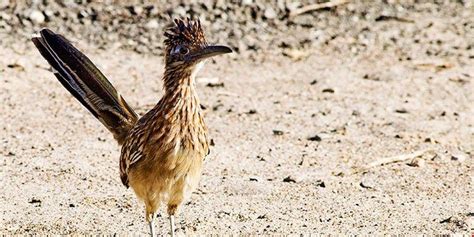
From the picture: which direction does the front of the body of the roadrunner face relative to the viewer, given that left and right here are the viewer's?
facing the viewer and to the right of the viewer

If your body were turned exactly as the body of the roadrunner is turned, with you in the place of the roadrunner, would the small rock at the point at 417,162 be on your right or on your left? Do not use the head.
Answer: on your left

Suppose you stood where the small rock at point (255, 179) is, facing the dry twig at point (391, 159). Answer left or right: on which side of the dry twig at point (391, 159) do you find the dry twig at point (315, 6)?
left

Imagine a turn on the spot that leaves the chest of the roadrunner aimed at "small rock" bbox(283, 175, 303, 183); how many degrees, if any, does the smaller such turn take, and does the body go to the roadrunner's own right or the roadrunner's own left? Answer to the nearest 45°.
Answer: approximately 90° to the roadrunner's own left

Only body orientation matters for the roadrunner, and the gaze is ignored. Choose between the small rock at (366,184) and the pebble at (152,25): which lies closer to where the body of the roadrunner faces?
the small rock

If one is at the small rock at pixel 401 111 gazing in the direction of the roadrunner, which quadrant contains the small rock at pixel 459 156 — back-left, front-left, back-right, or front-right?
front-left

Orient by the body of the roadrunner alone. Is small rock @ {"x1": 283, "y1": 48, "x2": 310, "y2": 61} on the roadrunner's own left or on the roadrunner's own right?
on the roadrunner's own left

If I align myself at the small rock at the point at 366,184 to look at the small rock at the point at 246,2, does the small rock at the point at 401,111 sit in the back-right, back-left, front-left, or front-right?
front-right
